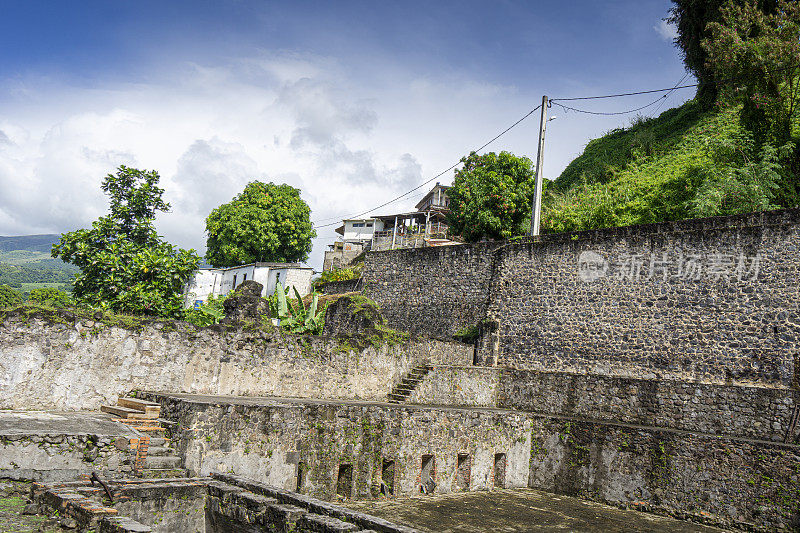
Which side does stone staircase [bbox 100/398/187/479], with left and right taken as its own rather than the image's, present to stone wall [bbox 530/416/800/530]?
left

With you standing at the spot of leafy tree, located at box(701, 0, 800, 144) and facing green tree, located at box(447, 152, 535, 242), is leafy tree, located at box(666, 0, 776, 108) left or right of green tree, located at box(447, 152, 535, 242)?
right

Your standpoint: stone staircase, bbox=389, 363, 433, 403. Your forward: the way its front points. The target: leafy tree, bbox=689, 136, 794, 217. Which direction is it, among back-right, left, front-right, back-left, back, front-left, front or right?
back-left

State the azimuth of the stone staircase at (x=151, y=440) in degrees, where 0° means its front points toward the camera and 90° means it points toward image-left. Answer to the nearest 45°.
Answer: approximately 0°

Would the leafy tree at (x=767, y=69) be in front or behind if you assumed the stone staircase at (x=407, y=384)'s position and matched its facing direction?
behind

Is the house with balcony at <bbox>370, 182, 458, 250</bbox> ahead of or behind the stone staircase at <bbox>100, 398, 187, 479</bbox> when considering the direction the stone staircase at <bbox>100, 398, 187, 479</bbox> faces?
behind

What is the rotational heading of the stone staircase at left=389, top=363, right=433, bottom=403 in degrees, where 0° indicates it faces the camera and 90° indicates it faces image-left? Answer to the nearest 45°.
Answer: approximately 45°

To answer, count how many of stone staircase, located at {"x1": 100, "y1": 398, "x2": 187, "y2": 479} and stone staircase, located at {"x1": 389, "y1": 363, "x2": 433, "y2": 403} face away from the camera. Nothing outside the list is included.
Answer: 0

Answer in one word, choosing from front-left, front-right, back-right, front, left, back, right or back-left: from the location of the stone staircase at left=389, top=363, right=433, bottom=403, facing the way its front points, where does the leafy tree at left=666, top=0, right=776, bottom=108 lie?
back

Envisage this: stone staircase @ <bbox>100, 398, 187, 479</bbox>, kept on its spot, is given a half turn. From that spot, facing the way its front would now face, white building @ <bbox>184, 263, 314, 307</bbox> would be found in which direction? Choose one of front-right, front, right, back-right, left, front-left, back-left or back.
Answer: front

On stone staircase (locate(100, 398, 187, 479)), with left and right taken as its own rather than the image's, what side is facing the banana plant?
back
